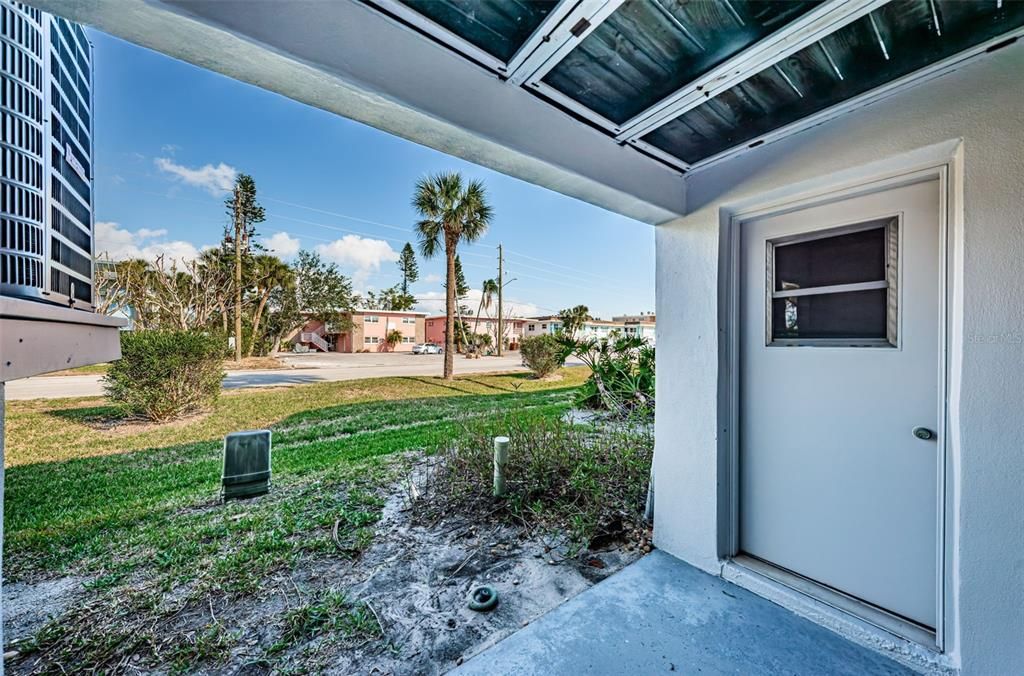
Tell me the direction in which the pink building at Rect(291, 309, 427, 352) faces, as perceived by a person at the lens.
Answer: facing the viewer

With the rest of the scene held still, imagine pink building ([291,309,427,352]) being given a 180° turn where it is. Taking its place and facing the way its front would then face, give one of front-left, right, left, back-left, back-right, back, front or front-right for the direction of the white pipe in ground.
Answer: back

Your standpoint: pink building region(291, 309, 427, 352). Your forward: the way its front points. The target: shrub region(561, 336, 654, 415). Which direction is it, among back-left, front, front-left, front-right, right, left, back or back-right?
front

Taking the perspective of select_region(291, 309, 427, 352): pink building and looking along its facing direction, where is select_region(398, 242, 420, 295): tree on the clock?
The tree is roughly at 7 o'clock from the pink building.

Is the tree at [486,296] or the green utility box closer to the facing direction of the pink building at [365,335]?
the green utility box

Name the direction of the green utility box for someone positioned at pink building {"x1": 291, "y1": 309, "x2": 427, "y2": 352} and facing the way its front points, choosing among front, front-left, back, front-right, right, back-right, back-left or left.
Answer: front

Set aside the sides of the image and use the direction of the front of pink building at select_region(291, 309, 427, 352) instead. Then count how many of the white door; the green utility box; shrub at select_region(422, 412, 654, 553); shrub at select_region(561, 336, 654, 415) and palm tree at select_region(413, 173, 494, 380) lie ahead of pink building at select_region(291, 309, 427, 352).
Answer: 5

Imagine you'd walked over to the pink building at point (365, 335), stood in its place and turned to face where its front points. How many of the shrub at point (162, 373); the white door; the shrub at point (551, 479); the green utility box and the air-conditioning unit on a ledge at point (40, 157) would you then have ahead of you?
5

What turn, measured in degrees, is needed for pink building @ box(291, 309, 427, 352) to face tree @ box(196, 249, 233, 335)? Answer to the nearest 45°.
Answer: approximately 45° to its right

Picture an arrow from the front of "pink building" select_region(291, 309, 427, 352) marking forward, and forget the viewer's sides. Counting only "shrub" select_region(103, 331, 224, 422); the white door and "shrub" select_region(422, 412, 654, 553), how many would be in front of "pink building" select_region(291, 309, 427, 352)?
3

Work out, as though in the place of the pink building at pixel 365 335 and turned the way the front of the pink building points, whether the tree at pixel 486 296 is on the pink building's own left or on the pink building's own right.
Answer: on the pink building's own left

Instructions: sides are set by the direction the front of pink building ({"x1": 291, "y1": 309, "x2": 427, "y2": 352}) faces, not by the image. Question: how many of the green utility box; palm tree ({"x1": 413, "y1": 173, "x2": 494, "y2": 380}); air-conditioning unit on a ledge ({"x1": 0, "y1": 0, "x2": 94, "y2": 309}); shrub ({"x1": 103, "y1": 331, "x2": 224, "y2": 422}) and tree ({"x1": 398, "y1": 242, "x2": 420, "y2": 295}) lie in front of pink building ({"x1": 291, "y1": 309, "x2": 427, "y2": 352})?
4
